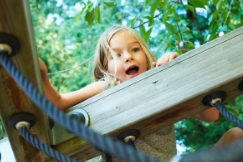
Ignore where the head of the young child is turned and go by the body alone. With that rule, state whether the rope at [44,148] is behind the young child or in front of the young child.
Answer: in front

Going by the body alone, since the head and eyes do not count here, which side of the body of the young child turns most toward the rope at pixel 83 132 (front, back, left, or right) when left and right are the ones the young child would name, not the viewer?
front

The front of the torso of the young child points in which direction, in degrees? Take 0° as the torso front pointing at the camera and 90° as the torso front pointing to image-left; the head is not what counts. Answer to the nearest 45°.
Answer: approximately 0°
